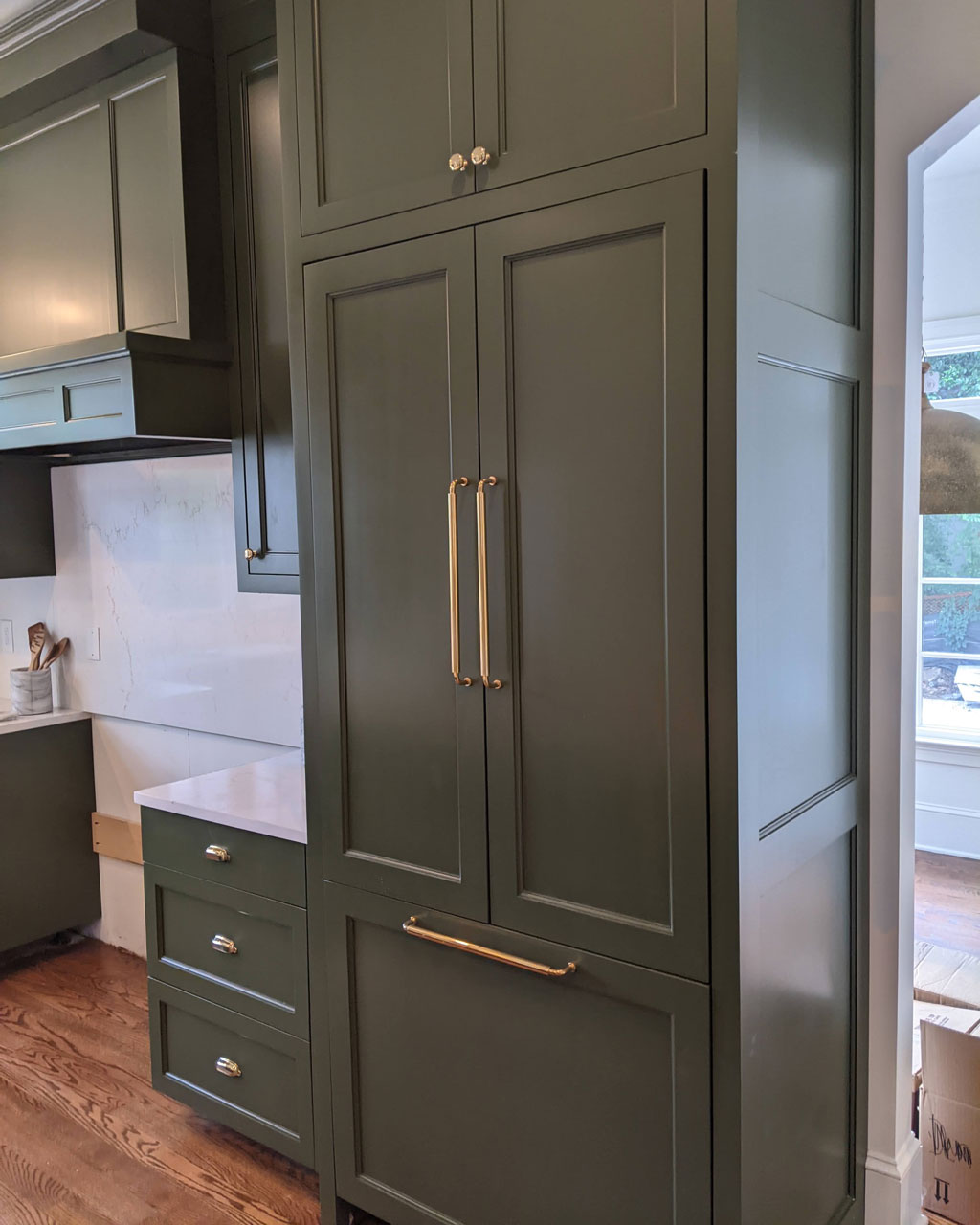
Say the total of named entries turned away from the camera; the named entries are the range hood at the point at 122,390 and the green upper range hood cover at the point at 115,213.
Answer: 0

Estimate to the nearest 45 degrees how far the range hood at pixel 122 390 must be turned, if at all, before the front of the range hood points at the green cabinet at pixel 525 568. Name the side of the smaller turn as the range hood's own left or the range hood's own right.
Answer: approximately 90° to the range hood's own left

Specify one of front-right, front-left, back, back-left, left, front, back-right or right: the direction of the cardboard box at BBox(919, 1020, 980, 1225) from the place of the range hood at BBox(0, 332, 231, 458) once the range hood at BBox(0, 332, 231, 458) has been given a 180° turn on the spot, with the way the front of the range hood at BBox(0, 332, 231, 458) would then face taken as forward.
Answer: right

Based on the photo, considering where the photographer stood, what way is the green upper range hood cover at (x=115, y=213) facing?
facing the viewer and to the left of the viewer

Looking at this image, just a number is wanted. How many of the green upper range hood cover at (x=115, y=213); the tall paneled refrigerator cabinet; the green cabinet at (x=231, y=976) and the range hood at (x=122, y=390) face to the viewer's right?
0

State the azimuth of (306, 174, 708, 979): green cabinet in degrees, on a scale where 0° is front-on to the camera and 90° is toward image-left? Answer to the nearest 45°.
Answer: approximately 45°

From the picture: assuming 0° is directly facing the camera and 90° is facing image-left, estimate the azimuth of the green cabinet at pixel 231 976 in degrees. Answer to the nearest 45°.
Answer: approximately 45°

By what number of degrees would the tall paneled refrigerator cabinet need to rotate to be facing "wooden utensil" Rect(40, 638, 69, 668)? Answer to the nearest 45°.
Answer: approximately 90° to its right

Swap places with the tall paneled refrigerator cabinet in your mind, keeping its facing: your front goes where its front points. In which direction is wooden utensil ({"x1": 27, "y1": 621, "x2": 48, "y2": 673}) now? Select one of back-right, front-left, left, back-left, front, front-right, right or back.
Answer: right
